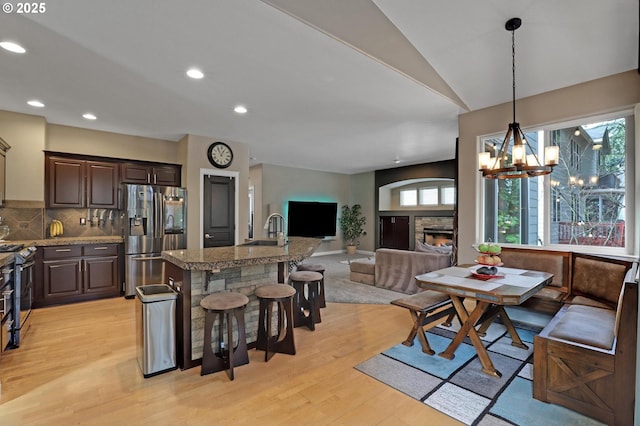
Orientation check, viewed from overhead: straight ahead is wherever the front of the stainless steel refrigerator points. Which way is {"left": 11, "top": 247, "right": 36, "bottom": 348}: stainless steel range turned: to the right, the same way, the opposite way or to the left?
to the left

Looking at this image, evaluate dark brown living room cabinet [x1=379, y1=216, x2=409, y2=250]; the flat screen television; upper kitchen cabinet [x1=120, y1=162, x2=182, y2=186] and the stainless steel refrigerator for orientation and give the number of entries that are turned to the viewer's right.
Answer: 0

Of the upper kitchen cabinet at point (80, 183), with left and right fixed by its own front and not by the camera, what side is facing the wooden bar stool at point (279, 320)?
front

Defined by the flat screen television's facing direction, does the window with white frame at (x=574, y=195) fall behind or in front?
in front

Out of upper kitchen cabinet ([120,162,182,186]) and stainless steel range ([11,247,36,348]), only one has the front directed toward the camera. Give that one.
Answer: the upper kitchen cabinet

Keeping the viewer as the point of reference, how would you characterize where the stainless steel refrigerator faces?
facing the viewer

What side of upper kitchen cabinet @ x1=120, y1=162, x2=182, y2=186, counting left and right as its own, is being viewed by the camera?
front

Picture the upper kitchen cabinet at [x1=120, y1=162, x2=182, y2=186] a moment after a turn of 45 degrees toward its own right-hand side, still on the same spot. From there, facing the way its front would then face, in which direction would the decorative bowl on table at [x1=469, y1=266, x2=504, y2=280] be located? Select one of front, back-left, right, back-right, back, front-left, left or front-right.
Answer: left

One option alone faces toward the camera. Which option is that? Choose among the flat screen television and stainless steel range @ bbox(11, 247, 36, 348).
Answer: the flat screen television

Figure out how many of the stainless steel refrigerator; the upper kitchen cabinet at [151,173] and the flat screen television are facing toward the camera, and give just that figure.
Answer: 3

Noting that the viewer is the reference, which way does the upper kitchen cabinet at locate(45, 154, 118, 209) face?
facing the viewer and to the right of the viewer

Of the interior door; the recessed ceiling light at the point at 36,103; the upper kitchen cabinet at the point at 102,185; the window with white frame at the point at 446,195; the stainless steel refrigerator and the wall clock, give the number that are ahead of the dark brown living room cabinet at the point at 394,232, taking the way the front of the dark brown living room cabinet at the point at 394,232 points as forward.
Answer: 5

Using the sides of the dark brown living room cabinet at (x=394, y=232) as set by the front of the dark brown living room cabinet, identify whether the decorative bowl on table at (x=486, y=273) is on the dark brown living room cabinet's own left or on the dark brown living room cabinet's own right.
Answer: on the dark brown living room cabinet's own left

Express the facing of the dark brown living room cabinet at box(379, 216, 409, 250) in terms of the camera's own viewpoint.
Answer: facing the viewer and to the left of the viewer

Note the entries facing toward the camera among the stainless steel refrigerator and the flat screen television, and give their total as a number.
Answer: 2
